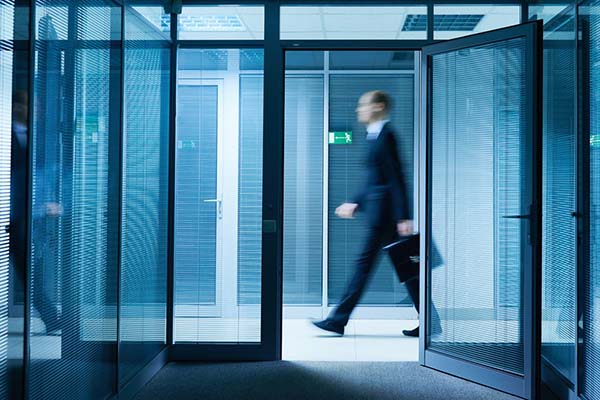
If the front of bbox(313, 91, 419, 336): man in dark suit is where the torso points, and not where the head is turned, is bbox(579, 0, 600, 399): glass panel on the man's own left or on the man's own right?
on the man's own left

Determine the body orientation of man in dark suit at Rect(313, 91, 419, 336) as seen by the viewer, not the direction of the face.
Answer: to the viewer's left

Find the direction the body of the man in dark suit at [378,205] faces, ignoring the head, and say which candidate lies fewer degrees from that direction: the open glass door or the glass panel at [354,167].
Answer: the glass panel

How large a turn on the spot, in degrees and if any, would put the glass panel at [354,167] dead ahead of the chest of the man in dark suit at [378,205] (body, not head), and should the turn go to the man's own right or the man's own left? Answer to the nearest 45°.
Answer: approximately 90° to the man's own right

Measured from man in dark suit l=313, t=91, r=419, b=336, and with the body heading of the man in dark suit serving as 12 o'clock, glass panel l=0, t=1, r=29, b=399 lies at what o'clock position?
The glass panel is roughly at 10 o'clock from the man in dark suit.

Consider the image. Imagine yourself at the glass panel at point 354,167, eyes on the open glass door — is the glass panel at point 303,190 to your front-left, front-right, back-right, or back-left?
back-right

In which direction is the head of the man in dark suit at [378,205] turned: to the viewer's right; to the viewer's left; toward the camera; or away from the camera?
to the viewer's left

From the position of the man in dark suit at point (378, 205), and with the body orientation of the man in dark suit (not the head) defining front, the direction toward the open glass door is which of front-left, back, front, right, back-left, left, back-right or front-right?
back-left
